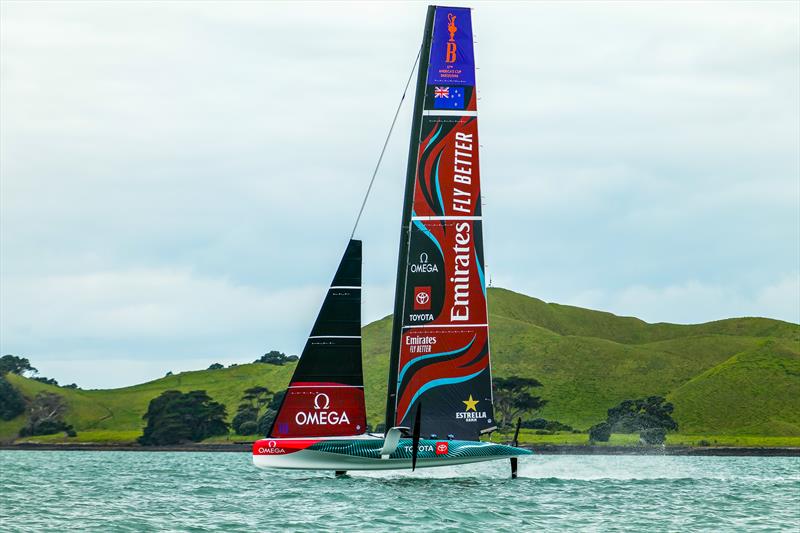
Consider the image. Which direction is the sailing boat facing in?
to the viewer's left
